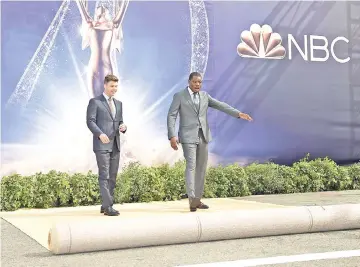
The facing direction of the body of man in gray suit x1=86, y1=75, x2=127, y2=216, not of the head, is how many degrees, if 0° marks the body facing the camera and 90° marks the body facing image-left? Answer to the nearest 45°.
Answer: approximately 315°

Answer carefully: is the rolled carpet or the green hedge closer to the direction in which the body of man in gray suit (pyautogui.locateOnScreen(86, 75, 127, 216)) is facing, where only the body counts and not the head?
the rolled carpet

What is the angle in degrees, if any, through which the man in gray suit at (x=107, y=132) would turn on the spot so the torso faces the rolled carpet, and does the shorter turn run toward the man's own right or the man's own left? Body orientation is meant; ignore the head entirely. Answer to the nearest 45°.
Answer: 0° — they already face it
